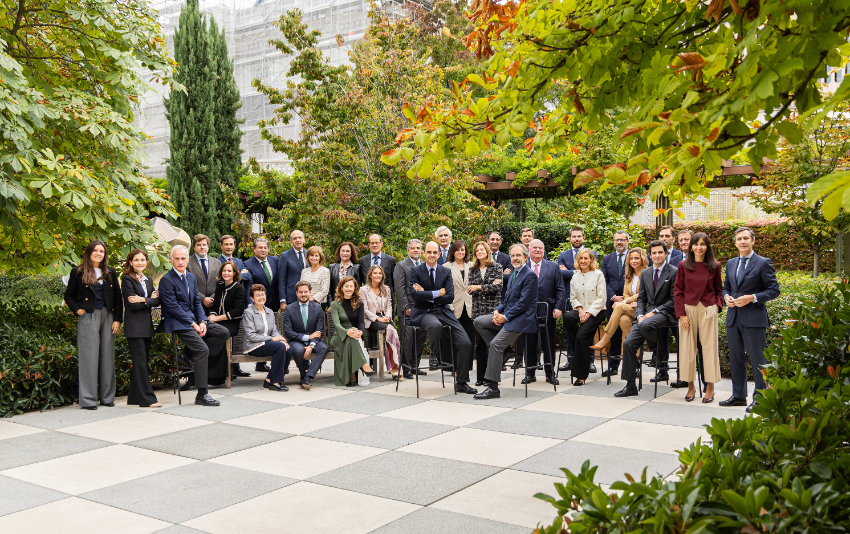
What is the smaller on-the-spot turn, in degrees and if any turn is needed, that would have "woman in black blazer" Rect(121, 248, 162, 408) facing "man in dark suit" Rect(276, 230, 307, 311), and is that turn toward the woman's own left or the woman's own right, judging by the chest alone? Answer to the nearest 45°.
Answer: approximately 90° to the woman's own left

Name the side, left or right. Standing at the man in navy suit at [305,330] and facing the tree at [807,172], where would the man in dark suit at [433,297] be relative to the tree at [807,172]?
right

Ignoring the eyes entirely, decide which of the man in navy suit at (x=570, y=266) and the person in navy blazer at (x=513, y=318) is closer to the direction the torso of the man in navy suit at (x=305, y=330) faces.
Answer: the person in navy blazer

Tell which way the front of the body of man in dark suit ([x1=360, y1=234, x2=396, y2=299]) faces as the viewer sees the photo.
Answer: toward the camera

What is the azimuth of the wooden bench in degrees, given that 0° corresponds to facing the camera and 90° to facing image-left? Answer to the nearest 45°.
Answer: approximately 0°

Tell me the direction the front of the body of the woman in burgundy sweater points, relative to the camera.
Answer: toward the camera

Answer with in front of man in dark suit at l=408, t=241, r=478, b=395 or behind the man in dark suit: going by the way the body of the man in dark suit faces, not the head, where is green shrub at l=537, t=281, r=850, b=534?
in front

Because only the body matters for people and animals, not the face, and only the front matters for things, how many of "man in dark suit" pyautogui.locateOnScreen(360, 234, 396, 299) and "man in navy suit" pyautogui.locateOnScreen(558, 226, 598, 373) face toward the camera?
2

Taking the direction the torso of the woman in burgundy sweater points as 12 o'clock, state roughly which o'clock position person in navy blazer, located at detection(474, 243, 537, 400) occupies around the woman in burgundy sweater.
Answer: The person in navy blazer is roughly at 3 o'clock from the woman in burgundy sweater.

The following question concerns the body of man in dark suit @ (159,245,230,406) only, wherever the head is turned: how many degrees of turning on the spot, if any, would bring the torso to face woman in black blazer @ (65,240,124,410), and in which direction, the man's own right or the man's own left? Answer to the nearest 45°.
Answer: approximately 135° to the man's own right
